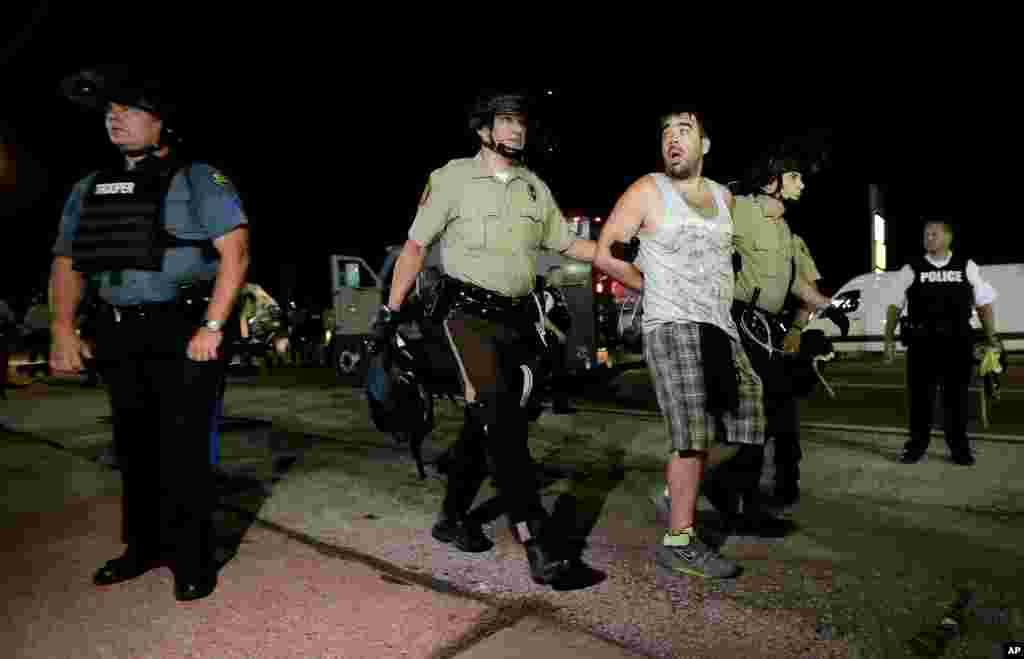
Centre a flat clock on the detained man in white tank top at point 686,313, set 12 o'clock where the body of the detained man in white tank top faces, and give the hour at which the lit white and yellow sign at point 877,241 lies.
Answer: The lit white and yellow sign is roughly at 8 o'clock from the detained man in white tank top.

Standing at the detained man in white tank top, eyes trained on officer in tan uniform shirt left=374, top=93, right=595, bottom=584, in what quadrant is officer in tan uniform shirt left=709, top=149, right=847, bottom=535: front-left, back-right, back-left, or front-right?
back-right

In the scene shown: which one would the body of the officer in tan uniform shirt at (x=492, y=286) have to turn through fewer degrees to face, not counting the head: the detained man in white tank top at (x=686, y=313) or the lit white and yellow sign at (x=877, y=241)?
the detained man in white tank top

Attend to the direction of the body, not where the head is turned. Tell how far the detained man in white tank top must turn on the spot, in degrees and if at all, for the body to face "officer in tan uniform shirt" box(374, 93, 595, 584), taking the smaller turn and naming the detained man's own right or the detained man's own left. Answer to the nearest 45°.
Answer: approximately 135° to the detained man's own right

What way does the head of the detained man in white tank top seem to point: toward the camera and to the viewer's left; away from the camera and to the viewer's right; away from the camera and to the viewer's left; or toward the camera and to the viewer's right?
toward the camera and to the viewer's left

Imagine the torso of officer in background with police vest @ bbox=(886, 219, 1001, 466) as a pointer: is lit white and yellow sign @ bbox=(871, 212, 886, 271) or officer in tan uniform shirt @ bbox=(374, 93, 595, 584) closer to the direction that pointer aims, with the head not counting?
the officer in tan uniform shirt

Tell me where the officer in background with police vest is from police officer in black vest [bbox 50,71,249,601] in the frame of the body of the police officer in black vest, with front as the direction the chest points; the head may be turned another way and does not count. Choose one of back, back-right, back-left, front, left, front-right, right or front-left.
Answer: back-left

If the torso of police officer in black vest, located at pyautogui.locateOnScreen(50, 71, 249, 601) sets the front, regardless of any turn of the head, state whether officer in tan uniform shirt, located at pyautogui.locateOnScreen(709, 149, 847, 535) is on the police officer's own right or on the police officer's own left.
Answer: on the police officer's own left

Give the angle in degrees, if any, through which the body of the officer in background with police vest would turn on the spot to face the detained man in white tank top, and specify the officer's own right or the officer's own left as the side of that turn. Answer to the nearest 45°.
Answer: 0° — they already face them

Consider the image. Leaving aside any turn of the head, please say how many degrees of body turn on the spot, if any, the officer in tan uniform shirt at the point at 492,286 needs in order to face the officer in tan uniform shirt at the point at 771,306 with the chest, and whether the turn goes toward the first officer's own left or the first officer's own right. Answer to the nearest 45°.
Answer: approximately 90° to the first officer's own left
